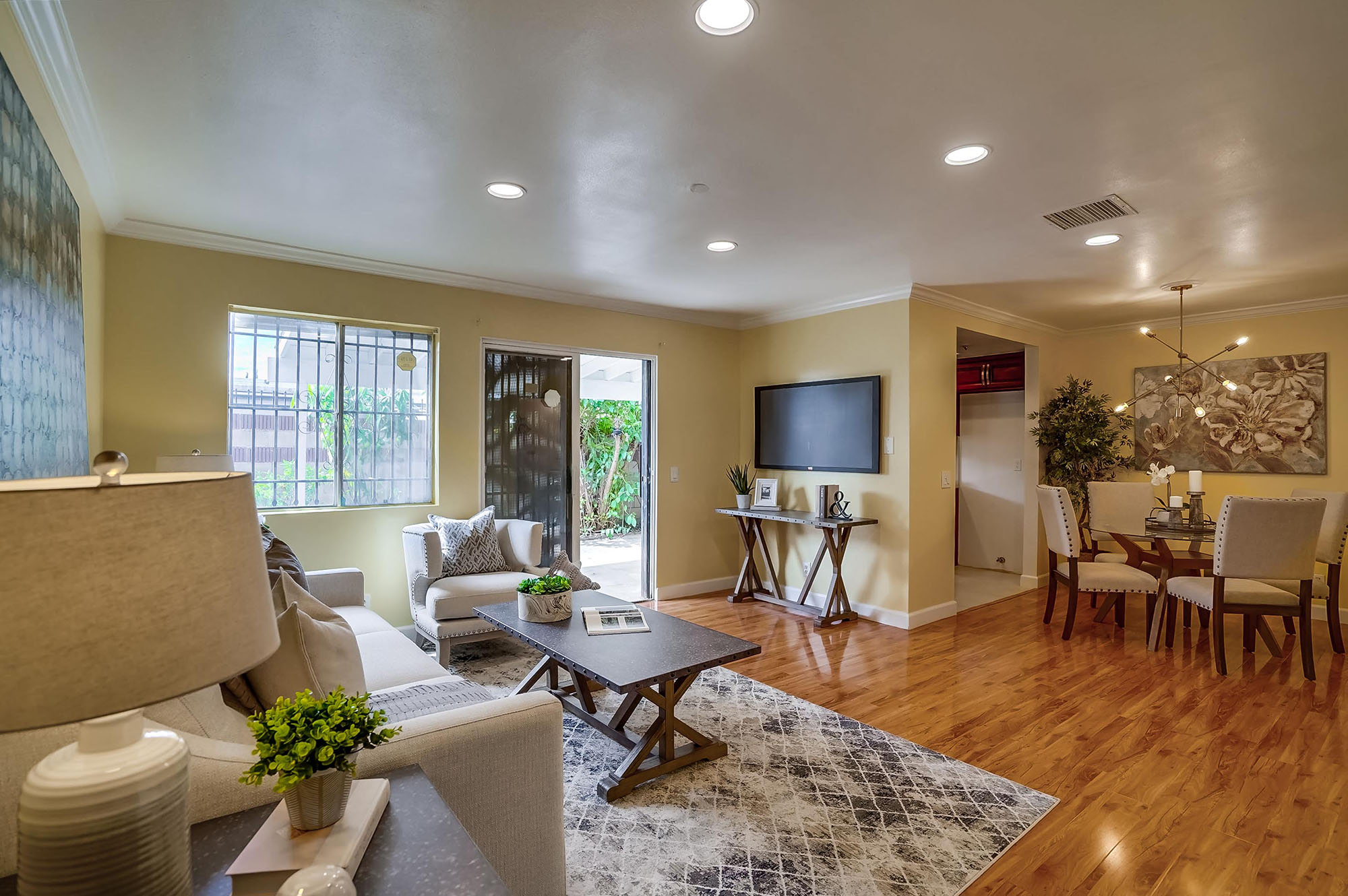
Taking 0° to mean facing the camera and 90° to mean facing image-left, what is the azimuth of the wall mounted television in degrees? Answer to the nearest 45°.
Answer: approximately 45°

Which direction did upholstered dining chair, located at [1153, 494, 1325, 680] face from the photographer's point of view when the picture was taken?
facing away from the viewer and to the left of the viewer

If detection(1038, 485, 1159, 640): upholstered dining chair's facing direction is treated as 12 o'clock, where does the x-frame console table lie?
The x-frame console table is roughly at 7 o'clock from the upholstered dining chair.

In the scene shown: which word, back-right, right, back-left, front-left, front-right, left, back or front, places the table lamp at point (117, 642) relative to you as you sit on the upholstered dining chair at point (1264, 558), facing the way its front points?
back-left

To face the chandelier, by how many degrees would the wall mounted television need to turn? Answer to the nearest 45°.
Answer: approximately 135° to its left

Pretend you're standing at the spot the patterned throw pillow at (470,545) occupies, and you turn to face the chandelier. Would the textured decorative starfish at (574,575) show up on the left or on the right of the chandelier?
right

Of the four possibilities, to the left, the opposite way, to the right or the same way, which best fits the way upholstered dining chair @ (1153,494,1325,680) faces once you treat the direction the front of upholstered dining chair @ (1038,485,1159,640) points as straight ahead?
to the left

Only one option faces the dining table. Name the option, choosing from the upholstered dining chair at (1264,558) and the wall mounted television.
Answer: the upholstered dining chair

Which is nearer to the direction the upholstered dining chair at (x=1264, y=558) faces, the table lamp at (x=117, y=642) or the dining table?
the dining table

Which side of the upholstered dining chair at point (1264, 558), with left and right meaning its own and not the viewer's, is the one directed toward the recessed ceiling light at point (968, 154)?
left

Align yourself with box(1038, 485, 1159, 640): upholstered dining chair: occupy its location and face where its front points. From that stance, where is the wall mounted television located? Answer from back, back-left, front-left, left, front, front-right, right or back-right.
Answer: back-left
